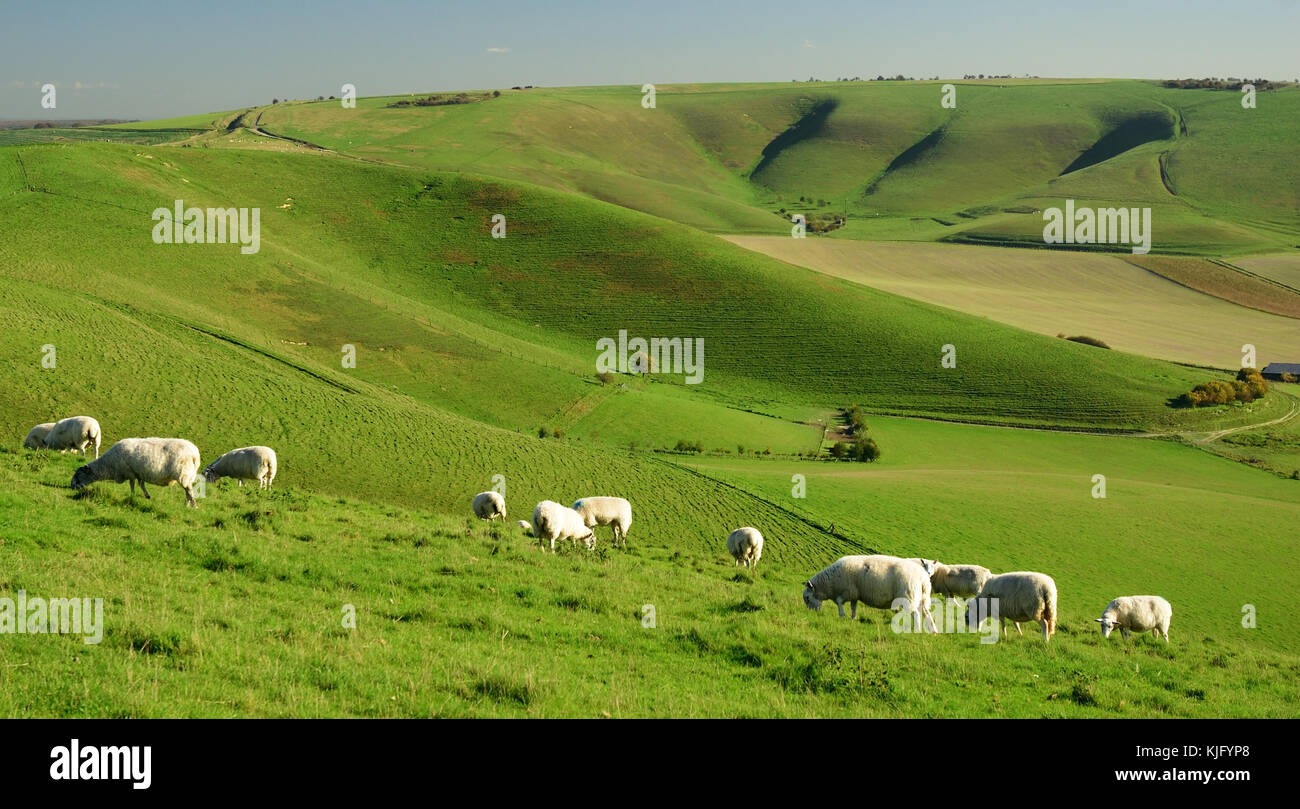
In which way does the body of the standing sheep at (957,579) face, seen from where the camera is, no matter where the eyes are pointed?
to the viewer's left

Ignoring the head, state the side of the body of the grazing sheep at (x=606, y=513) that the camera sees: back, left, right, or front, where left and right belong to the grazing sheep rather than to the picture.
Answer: left

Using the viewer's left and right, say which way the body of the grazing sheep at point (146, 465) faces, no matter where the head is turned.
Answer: facing to the left of the viewer

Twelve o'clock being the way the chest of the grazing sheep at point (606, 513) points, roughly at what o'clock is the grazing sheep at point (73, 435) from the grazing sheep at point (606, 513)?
the grazing sheep at point (73, 435) is roughly at 12 o'clock from the grazing sheep at point (606, 513).

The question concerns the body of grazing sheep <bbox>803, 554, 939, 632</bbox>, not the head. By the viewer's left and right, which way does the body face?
facing to the left of the viewer

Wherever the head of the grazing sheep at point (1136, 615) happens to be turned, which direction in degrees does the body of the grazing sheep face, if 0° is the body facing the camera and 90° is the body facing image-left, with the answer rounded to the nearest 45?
approximately 90°

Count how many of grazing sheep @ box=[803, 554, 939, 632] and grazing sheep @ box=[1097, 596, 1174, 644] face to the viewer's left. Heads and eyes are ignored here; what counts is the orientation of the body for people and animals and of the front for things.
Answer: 2
